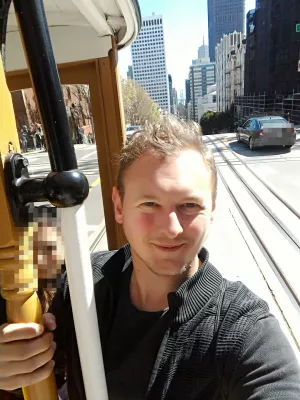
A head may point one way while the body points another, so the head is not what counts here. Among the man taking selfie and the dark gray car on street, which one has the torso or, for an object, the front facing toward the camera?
the man taking selfie

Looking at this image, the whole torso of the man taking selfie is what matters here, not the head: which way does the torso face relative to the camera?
toward the camera

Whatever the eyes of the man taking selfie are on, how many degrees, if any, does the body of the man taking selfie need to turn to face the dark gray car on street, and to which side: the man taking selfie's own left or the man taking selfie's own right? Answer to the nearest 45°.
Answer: approximately 135° to the man taking selfie's own left

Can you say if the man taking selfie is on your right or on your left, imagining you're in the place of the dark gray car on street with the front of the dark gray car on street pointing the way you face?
on your left

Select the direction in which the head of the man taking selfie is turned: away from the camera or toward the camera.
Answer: toward the camera
